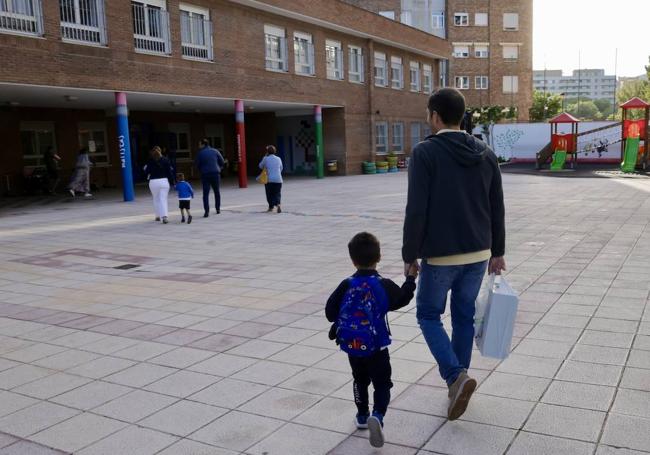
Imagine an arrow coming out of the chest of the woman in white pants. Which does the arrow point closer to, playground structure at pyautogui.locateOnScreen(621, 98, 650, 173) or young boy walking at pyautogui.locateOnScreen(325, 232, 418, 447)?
the playground structure

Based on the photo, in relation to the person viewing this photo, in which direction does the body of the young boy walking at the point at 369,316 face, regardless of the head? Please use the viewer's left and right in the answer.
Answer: facing away from the viewer

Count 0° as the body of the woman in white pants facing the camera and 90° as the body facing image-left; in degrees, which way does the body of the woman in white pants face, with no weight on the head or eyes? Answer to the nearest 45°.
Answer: approximately 180°

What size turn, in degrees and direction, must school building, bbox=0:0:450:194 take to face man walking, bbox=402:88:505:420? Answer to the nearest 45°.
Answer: approximately 45° to its right

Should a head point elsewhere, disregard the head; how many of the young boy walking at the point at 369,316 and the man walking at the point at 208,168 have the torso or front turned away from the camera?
2

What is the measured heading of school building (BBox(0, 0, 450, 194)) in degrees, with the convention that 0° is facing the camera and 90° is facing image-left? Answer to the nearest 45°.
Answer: approximately 315°

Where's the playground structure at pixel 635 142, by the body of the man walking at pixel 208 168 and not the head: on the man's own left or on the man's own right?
on the man's own right

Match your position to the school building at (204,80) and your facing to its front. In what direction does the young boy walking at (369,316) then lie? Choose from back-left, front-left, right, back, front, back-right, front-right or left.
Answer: front-right

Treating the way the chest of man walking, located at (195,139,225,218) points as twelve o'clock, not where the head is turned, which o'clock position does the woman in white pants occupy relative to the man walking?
The woman in white pants is roughly at 8 o'clock from the man walking.

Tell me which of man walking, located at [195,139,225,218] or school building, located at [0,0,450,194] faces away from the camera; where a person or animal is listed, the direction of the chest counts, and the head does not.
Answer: the man walking

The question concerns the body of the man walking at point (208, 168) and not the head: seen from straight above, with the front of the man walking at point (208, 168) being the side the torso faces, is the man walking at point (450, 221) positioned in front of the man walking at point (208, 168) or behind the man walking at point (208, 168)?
behind

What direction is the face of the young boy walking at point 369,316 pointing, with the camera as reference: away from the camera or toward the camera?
away from the camera

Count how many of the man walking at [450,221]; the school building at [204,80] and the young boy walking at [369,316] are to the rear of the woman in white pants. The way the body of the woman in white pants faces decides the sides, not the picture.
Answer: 2

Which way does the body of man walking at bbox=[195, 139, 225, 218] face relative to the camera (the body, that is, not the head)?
away from the camera
